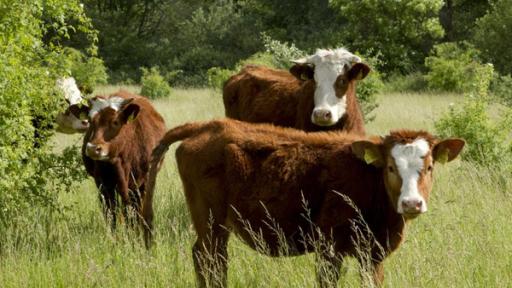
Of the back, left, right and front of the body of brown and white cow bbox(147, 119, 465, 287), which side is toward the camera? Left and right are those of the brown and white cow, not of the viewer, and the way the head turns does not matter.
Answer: right

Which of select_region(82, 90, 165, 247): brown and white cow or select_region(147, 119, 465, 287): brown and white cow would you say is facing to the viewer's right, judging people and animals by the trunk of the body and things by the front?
select_region(147, 119, 465, 287): brown and white cow

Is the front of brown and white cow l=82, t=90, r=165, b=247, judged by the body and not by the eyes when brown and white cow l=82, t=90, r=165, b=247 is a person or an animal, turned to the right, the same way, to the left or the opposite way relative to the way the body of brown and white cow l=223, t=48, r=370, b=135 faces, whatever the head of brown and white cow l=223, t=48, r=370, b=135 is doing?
to the right

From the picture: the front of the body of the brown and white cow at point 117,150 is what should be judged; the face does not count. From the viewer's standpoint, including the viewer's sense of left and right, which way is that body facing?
facing the viewer and to the left of the viewer

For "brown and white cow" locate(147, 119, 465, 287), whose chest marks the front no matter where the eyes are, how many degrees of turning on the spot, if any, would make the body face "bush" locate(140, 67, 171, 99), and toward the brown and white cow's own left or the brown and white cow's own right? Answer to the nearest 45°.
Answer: approximately 90° to the brown and white cow's own left

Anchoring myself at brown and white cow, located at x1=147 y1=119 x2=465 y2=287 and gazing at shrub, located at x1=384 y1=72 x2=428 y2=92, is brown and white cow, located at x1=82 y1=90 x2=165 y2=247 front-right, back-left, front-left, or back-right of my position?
front-left

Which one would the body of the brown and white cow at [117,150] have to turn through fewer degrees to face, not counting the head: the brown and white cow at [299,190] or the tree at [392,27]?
the brown and white cow

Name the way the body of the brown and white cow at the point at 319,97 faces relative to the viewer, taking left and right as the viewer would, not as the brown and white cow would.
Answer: facing the viewer and to the right of the viewer

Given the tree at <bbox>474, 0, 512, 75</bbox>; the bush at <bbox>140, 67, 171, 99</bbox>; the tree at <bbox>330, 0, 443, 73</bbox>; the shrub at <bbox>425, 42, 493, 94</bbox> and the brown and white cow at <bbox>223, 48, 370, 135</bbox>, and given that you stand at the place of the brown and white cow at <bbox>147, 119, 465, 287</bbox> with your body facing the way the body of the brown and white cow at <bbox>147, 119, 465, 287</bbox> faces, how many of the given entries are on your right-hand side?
0

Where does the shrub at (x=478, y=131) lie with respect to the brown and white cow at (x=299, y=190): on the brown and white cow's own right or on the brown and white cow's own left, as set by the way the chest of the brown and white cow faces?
on the brown and white cow's own left

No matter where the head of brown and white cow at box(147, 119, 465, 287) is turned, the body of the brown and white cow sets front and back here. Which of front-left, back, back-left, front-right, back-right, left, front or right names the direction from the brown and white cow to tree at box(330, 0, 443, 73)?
left

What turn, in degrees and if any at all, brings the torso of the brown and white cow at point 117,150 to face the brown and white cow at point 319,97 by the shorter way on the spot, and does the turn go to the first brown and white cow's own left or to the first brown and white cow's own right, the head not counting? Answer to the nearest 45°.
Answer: approximately 135° to the first brown and white cow's own left

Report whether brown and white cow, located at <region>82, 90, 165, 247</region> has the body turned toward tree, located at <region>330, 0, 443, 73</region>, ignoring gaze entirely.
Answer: no

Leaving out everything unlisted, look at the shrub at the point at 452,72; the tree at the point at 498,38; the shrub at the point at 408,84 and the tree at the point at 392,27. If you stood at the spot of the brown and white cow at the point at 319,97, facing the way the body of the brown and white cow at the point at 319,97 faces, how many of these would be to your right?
0

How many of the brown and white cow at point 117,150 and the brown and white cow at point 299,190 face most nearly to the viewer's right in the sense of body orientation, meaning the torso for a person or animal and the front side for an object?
1

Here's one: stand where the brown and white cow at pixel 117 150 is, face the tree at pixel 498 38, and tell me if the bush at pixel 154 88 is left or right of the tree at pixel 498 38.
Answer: left

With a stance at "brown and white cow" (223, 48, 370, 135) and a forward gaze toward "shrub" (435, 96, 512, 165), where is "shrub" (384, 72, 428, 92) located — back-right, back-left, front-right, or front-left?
front-left
